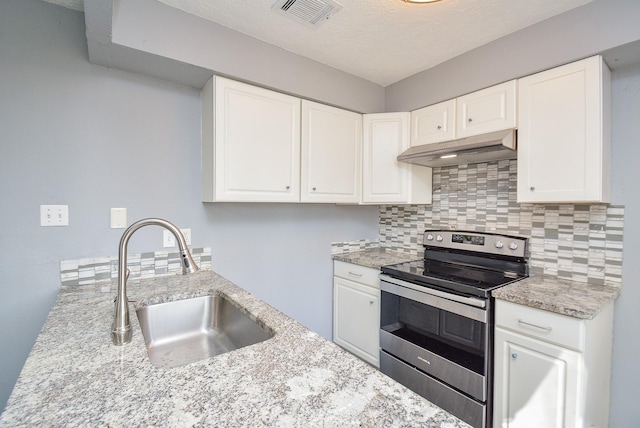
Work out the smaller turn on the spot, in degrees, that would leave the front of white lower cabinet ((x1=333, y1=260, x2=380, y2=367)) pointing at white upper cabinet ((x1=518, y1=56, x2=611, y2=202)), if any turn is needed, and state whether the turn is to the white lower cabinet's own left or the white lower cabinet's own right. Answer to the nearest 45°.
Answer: approximately 90° to the white lower cabinet's own left

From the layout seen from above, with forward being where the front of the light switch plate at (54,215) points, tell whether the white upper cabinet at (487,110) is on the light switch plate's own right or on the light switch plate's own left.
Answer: on the light switch plate's own left

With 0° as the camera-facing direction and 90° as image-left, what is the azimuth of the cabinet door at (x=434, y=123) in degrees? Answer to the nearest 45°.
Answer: approximately 45°

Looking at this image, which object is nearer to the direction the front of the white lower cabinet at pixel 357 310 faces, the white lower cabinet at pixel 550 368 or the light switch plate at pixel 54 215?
the light switch plate

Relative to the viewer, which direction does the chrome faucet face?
to the viewer's right
